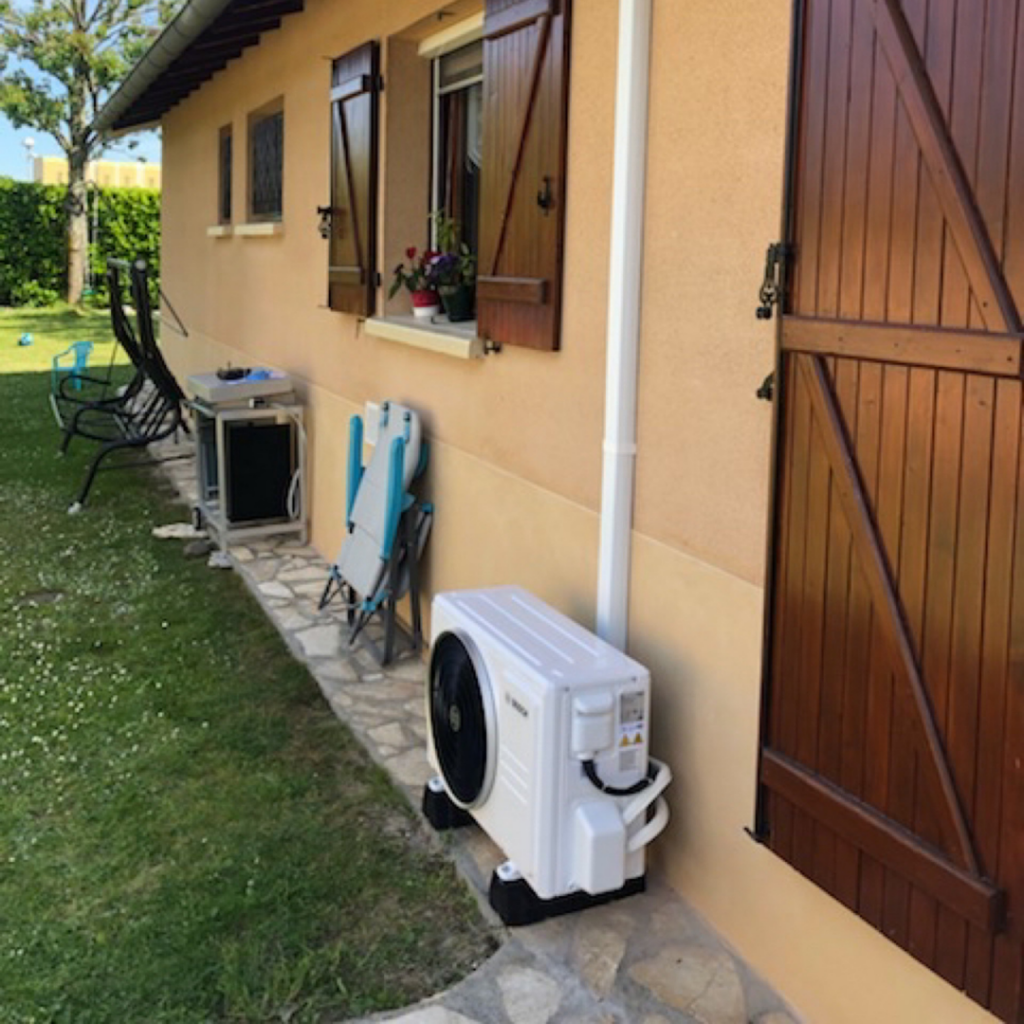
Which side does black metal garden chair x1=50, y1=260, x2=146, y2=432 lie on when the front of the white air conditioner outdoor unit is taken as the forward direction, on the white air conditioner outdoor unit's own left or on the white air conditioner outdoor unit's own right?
on the white air conditioner outdoor unit's own right

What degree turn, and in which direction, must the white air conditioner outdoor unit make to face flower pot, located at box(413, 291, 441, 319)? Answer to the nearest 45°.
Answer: approximately 135° to its right

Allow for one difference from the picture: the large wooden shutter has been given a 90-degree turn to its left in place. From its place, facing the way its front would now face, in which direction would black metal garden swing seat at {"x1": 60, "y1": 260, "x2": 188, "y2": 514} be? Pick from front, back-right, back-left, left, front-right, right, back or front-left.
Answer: back

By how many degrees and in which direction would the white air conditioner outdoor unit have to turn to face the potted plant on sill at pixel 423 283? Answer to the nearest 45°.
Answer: approximately 135° to its right

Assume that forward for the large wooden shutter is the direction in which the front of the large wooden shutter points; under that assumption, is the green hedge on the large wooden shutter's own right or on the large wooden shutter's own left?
on the large wooden shutter's own right

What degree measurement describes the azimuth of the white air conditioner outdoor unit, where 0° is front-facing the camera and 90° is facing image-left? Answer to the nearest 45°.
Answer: approximately 45°

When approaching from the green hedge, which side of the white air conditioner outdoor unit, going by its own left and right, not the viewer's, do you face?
right

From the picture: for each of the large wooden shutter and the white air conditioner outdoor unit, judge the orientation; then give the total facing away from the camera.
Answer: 0

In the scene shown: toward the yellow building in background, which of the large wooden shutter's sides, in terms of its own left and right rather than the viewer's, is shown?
right

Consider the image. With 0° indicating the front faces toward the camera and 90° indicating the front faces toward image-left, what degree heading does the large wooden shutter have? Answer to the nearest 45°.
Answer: approximately 45°
